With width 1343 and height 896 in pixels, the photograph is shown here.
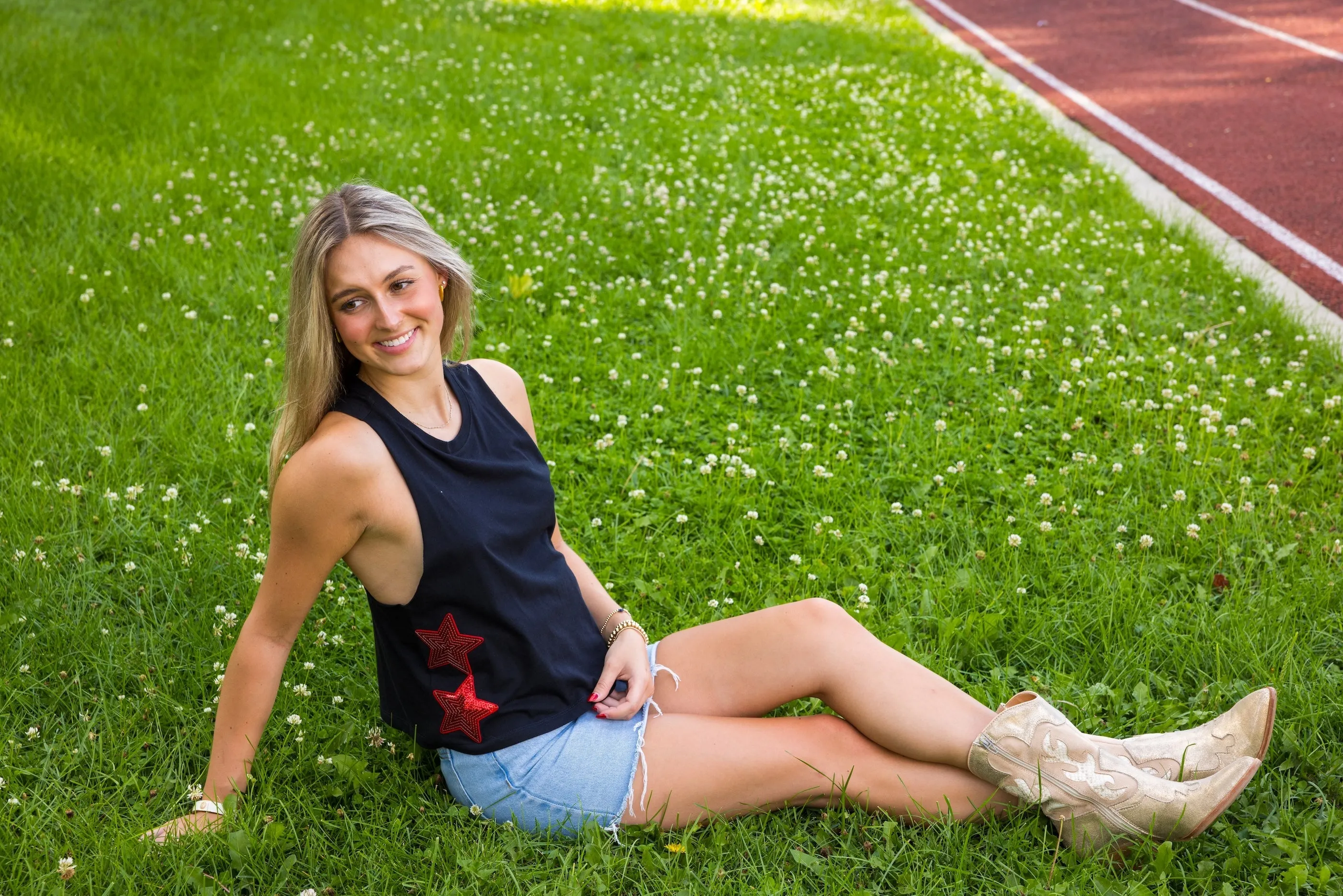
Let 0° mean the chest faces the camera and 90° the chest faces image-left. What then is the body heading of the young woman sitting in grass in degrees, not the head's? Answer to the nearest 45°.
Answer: approximately 315°

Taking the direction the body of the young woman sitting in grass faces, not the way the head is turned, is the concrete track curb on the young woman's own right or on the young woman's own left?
on the young woman's own left
